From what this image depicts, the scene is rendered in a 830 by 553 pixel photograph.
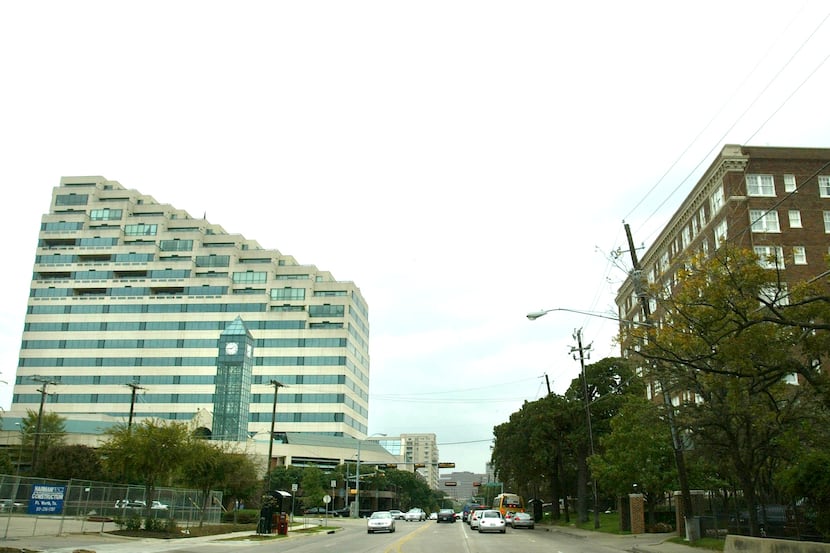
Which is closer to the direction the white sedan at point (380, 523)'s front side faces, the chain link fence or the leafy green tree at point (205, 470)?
the chain link fence

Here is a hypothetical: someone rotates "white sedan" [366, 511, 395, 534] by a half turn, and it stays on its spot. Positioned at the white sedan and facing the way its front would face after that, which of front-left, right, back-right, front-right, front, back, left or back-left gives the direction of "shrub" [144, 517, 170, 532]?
back-left

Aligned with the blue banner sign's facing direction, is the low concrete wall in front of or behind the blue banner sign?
in front

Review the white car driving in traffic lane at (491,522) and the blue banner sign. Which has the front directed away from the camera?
the white car driving in traffic lane

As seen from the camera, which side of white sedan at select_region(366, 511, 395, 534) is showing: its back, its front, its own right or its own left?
front

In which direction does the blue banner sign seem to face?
toward the camera

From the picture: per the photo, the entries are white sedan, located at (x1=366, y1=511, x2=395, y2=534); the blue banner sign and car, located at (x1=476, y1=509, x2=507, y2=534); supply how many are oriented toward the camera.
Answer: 2

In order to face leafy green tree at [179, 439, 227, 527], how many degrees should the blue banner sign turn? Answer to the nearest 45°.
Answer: approximately 135° to its left

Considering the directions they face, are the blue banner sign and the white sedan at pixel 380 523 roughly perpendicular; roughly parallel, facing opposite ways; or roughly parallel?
roughly parallel

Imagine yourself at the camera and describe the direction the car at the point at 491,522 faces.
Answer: facing away from the viewer

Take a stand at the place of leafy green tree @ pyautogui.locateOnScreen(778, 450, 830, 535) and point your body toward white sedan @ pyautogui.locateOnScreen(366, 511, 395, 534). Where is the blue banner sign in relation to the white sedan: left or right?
left

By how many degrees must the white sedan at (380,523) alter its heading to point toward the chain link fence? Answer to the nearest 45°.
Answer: approximately 45° to its right

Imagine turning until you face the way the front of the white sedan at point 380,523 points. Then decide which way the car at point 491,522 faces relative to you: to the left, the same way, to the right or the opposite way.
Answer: the opposite way

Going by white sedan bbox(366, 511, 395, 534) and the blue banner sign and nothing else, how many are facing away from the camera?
0

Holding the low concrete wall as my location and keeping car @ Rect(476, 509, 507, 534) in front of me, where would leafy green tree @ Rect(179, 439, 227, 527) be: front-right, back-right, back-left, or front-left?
front-left

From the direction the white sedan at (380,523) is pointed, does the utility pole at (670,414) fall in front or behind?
in front
